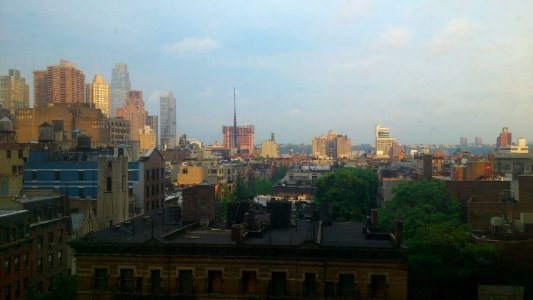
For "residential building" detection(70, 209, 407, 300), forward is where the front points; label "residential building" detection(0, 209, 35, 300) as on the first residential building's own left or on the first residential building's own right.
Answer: on the first residential building's own right

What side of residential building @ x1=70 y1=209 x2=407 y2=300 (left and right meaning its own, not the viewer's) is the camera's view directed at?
front

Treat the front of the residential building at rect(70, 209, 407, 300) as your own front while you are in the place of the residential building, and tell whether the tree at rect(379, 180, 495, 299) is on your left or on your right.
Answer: on your left
